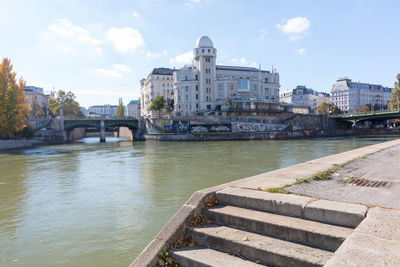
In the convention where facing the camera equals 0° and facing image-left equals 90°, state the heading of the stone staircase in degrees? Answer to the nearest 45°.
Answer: approximately 45°
